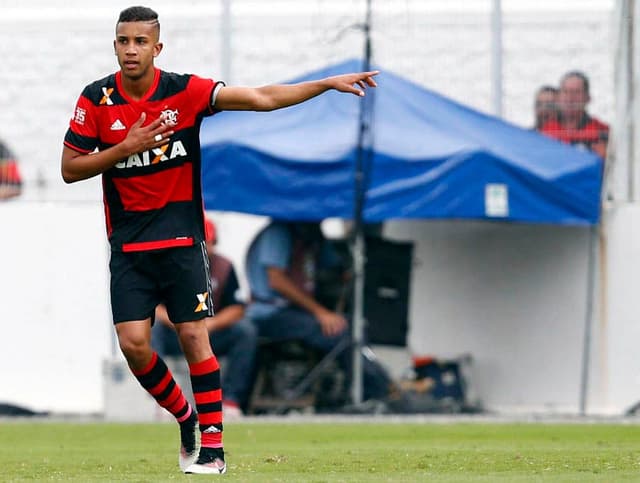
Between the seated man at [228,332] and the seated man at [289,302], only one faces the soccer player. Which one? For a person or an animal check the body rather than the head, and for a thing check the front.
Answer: the seated man at [228,332]

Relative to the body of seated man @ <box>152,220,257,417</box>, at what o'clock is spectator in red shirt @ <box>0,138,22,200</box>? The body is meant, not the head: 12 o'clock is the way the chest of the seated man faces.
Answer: The spectator in red shirt is roughly at 4 o'clock from the seated man.

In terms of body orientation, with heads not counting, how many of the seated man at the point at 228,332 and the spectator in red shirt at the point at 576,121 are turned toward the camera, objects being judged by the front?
2

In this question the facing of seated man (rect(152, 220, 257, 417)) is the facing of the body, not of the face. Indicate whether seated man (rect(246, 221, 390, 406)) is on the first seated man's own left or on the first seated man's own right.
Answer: on the first seated man's own left

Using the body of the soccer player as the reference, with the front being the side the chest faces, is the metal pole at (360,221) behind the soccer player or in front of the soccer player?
behind

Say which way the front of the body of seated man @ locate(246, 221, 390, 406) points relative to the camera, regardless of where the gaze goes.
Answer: to the viewer's right

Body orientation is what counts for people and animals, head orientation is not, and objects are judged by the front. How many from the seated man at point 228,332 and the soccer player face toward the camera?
2

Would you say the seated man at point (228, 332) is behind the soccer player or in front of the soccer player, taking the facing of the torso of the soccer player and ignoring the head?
behind
